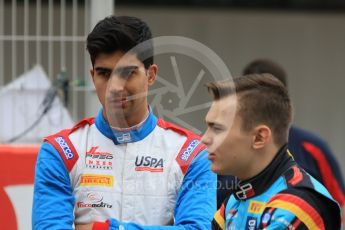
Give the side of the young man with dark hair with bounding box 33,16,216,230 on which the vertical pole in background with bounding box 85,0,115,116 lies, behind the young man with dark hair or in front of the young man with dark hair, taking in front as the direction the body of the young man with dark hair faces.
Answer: behind

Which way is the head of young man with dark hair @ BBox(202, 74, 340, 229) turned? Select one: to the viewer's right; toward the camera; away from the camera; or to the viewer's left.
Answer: to the viewer's left

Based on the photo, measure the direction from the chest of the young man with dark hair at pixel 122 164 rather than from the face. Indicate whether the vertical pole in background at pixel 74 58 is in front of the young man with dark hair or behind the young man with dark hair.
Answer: behind

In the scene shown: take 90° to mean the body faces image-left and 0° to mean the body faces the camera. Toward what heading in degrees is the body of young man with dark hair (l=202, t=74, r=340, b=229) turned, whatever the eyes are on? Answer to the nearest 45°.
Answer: approximately 45°

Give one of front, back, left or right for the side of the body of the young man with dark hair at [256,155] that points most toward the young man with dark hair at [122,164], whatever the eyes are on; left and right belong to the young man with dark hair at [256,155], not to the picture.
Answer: right

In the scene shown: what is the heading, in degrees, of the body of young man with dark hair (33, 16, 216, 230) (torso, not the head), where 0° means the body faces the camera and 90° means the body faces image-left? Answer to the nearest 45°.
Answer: approximately 0°

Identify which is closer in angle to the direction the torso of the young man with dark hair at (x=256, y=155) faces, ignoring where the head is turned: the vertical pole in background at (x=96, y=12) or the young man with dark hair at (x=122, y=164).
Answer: the young man with dark hair

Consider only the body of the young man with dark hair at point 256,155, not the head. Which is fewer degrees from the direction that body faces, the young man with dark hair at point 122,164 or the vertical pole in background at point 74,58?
the young man with dark hair

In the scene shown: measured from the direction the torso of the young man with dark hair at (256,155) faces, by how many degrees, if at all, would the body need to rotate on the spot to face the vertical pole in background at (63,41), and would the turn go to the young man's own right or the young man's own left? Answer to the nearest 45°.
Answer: approximately 90° to the young man's own right

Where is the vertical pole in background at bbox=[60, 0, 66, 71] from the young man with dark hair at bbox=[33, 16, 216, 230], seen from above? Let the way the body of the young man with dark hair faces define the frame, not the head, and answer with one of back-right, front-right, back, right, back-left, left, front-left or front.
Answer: back
